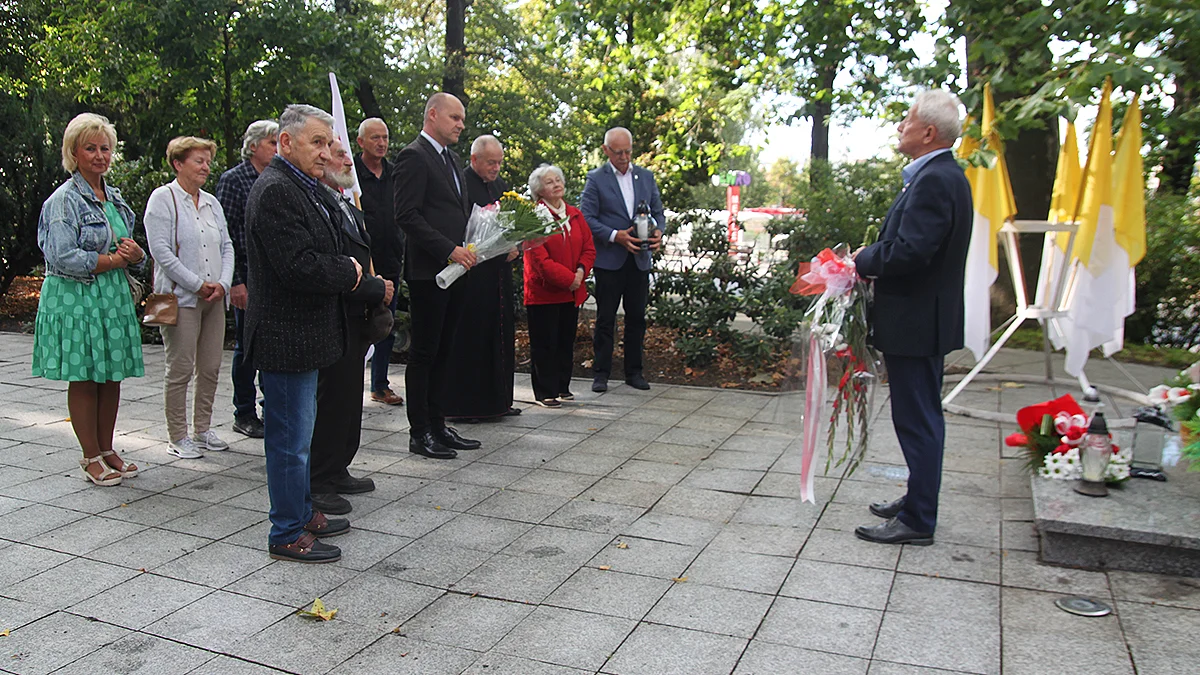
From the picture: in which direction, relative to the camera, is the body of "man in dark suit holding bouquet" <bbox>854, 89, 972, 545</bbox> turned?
to the viewer's left

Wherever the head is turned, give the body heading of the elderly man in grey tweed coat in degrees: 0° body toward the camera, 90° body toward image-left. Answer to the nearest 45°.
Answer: approximately 270°

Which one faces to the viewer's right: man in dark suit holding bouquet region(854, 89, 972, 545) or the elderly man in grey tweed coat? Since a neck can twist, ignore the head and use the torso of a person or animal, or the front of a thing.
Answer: the elderly man in grey tweed coat

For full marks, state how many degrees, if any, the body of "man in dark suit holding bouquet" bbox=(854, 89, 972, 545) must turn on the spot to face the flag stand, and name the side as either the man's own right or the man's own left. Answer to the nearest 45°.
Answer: approximately 90° to the man's own right

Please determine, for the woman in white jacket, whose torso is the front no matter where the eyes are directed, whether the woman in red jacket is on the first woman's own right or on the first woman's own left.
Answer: on the first woman's own left

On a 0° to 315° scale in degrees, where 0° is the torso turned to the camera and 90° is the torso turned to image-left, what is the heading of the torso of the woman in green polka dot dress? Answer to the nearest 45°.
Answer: approximately 315°

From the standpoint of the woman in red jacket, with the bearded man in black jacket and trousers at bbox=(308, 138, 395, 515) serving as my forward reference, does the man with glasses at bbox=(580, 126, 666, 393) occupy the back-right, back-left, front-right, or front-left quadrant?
back-left

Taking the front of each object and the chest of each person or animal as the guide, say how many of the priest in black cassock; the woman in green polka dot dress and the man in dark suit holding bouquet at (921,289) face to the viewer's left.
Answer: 1

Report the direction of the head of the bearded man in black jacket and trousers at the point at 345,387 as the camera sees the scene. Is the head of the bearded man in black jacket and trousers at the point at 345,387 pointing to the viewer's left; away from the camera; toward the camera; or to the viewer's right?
to the viewer's right

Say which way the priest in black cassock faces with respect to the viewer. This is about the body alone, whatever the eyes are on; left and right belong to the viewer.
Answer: facing the viewer and to the right of the viewer
